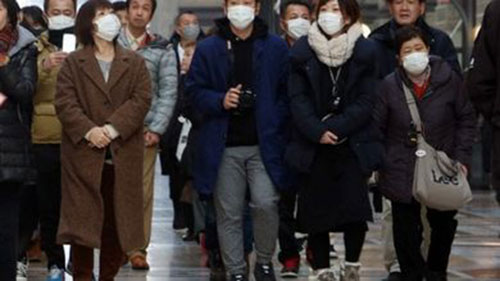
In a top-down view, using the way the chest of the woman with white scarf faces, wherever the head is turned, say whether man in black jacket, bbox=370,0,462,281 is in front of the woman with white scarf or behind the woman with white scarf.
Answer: behind

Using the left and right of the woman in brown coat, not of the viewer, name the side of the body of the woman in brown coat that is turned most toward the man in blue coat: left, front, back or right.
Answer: left

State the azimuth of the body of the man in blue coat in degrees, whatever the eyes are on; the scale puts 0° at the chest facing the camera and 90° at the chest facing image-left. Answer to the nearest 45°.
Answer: approximately 0°

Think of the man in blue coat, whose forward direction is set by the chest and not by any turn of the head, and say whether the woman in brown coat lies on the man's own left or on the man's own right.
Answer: on the man's own right

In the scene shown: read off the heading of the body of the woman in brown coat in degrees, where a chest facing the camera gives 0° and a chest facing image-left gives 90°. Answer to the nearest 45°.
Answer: approximately 0°
